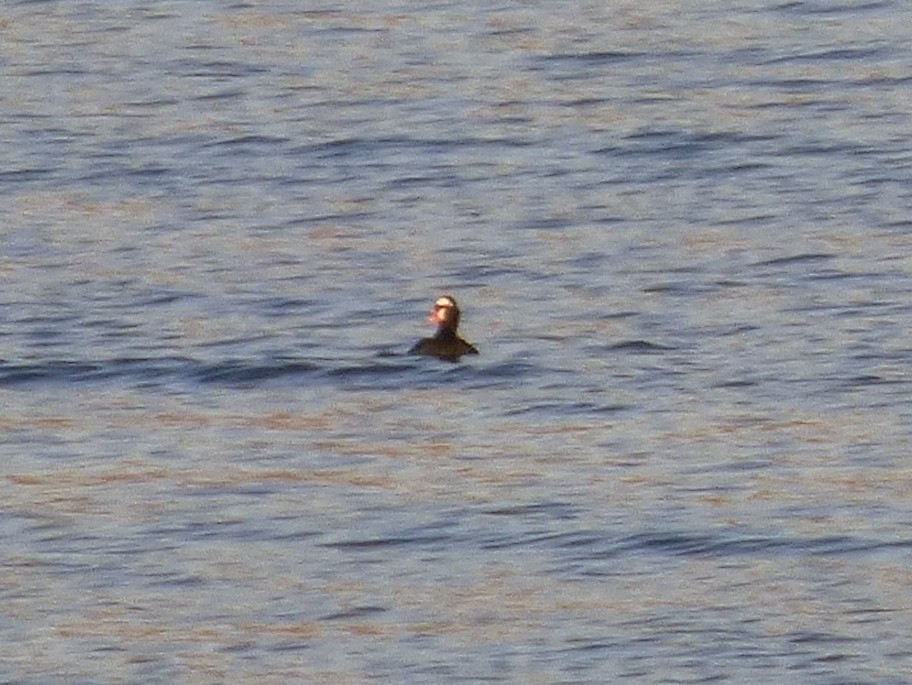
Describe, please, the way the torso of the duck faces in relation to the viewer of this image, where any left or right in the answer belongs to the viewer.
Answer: facing the viewer and to the left of the viewer
